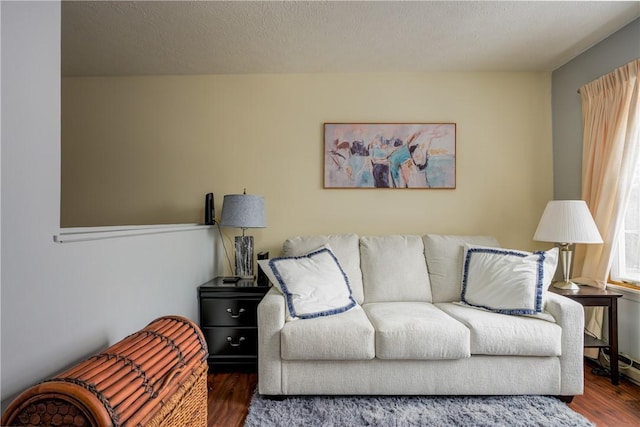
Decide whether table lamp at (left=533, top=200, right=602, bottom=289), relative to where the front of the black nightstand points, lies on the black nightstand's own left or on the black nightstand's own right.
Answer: on the black nightstand's own left

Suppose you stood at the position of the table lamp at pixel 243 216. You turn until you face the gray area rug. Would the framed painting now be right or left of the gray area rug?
left

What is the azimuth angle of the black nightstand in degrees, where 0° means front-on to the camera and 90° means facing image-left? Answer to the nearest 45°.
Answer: approximately 0°

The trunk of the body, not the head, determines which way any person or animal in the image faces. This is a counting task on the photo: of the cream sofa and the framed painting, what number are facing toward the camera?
2

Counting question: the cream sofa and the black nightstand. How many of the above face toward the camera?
2

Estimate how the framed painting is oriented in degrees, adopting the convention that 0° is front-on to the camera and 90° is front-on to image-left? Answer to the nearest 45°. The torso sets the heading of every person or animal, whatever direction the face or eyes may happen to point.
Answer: approximately 0°

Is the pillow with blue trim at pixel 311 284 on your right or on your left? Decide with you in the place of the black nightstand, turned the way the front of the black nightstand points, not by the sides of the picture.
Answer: on your left

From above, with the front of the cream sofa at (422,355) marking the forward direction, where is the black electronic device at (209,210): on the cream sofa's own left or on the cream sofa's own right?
on the cream sofa's own right

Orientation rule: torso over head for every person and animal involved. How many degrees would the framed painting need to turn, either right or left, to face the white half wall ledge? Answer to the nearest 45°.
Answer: approximately 45° to its right

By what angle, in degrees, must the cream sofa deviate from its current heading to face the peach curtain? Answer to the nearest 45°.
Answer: approximately 135° to its left
